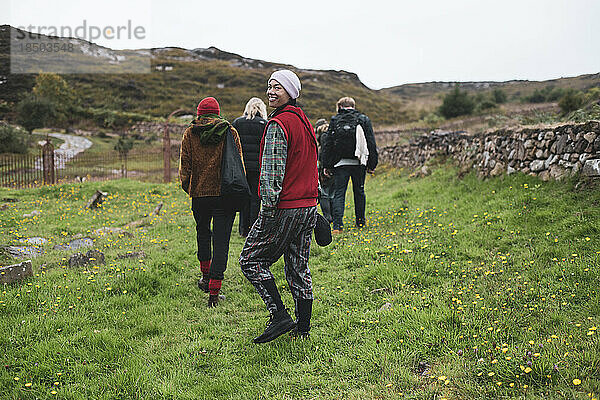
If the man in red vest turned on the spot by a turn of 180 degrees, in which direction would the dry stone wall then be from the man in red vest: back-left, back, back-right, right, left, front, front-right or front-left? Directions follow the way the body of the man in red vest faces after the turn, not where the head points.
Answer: left

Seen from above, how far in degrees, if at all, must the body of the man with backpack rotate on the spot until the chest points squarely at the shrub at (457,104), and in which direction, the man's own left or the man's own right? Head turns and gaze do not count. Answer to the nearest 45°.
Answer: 0° — they already face it

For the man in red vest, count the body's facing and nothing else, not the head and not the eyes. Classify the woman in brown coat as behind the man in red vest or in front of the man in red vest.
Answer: in front

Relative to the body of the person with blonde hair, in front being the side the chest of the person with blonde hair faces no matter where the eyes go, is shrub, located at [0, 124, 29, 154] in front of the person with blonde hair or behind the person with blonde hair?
in front

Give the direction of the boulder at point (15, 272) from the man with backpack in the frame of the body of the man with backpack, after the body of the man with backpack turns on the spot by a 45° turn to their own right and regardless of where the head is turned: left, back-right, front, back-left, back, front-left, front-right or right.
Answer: back

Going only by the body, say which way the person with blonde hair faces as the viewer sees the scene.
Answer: away from the camera

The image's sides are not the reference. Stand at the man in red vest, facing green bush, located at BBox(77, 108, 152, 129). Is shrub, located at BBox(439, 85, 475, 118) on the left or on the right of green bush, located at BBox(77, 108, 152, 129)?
right

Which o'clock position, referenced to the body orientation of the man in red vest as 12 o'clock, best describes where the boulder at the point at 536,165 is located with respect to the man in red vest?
The boulder is roughly at 3 o'clock from the man in red vest.

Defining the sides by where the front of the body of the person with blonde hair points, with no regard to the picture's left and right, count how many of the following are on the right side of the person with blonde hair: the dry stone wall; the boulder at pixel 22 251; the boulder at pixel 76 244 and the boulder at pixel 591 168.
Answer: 2

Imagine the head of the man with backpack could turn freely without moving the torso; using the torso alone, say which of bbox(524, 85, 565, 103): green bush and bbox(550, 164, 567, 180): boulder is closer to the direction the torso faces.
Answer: the green bush

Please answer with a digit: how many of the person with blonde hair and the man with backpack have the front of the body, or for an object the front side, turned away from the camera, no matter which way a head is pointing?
2

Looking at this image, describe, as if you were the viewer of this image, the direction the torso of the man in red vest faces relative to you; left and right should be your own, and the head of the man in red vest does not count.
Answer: facing away from the viewer and to the left of the viewer

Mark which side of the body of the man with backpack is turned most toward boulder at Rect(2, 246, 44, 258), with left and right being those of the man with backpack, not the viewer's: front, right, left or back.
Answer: left

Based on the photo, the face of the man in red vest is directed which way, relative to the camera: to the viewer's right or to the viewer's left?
to the viewer's left

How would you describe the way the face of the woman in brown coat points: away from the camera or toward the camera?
away from the camera

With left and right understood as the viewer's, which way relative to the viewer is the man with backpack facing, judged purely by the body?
facing away from the viewer

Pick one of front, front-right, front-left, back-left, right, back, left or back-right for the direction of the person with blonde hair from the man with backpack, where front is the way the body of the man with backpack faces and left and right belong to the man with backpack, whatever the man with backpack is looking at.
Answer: back-left

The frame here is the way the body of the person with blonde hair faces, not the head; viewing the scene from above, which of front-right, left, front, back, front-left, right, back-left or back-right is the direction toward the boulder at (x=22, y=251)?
left
